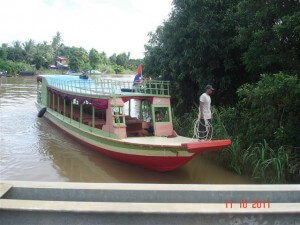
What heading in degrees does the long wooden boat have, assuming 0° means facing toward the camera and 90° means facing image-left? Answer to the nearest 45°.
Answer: approximately 315°
